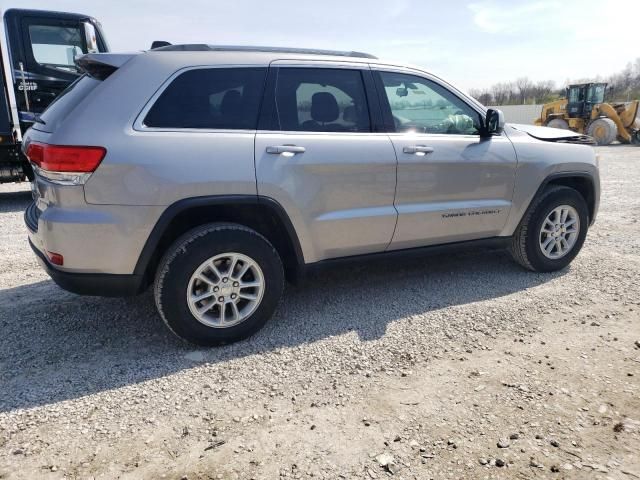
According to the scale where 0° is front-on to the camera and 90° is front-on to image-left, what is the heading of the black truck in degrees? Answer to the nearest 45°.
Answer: approximately 270°

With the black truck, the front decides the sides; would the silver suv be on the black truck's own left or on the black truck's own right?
on the black truck's own right

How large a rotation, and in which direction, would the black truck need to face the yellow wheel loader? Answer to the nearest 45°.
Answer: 0° — it already faces it
